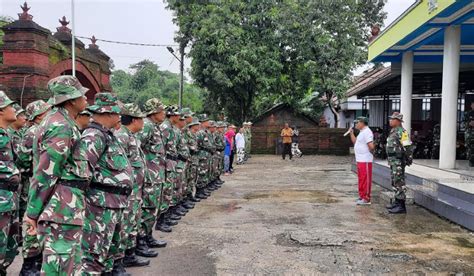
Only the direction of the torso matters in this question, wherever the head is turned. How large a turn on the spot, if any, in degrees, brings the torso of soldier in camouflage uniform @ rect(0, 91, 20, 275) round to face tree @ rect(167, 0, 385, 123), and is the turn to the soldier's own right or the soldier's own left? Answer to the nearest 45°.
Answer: approximately 45° to the soldier's own left

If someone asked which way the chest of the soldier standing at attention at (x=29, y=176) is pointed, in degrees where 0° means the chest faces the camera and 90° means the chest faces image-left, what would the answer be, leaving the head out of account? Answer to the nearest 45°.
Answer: approximately 270°

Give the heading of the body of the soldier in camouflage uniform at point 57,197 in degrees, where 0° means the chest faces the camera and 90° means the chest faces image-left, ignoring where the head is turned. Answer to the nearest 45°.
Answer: approximately 270°

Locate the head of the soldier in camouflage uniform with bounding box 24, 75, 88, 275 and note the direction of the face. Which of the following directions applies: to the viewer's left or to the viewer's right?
to the viewer's right

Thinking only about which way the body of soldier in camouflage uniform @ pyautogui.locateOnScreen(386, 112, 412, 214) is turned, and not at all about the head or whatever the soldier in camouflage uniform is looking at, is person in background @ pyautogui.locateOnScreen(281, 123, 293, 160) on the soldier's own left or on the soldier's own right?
on the soldier's own right

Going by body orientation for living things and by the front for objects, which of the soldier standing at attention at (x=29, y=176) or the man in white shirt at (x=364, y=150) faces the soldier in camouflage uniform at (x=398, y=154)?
the soldier standing at attention

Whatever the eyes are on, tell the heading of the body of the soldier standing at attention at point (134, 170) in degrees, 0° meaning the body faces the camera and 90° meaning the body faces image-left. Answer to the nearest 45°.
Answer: approximately 270°

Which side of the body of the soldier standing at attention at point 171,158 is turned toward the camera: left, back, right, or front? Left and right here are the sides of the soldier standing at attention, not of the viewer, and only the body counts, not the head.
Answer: right

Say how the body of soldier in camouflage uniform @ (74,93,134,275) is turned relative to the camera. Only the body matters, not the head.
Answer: to the viewer's right
